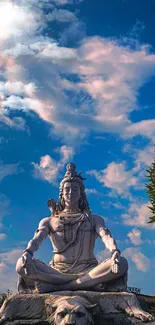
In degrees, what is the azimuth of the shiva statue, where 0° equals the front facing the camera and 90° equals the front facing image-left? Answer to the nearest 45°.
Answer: approximately 0°
